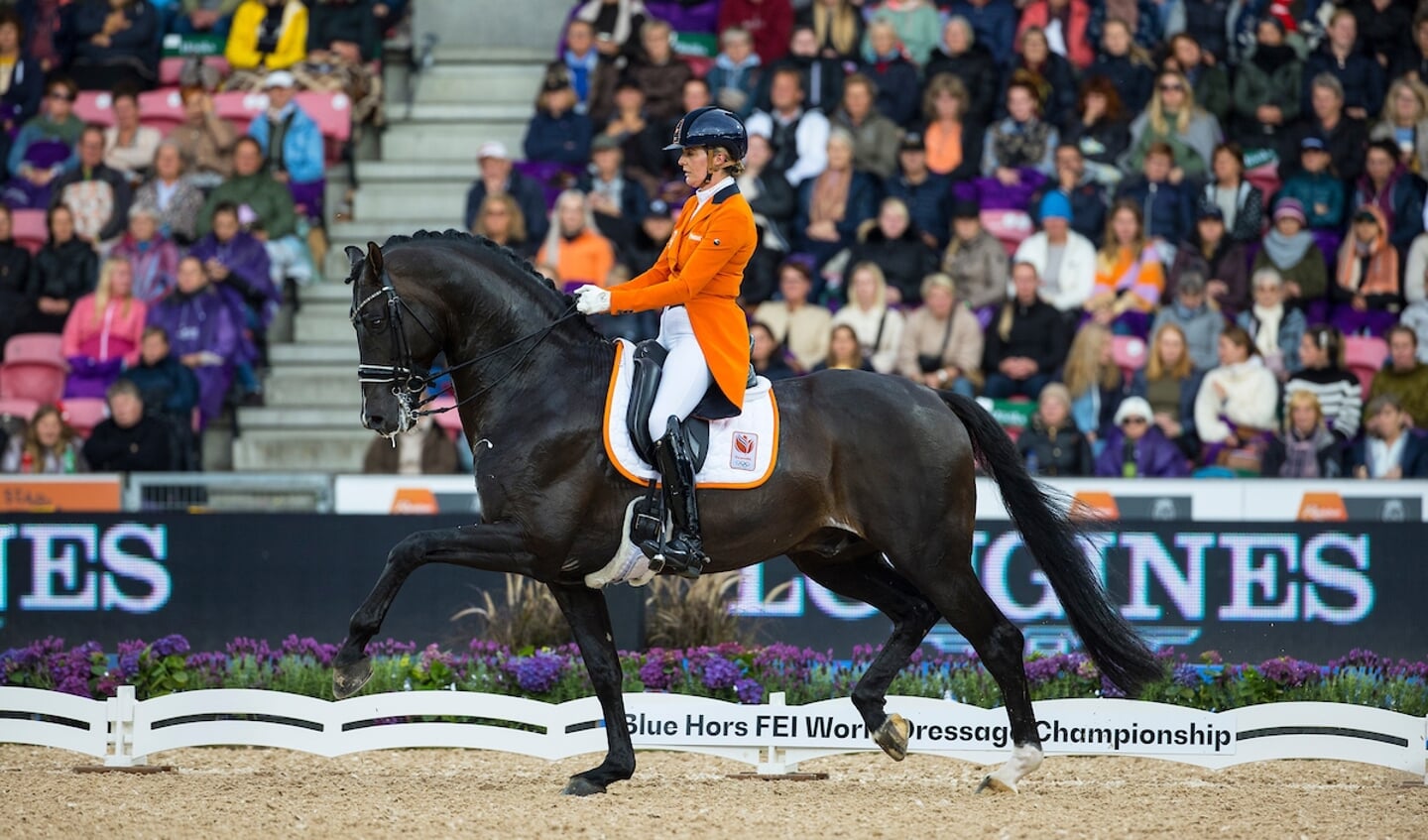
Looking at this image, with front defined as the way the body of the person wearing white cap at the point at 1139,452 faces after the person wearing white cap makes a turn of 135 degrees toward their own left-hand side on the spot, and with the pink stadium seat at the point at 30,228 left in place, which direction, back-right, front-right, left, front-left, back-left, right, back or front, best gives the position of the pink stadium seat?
back-left

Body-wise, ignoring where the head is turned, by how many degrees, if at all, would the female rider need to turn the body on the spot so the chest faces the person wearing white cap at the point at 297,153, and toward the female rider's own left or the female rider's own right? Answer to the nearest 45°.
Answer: approximately 90° to the female rider's own right

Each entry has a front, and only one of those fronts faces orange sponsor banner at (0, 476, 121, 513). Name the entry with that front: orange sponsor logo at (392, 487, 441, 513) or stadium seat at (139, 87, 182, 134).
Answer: the stadium seat

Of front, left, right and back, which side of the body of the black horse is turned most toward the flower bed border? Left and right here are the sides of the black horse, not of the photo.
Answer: right

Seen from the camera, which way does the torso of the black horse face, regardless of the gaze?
to the viewer's left

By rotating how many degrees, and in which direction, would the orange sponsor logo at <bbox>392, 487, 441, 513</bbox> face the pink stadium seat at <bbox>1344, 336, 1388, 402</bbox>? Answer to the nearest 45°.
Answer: approximately 90° to its left

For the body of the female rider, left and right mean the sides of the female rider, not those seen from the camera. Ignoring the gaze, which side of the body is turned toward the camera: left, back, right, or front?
left

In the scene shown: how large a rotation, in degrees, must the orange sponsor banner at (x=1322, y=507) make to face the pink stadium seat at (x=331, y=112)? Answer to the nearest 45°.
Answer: approximately 90° to its right

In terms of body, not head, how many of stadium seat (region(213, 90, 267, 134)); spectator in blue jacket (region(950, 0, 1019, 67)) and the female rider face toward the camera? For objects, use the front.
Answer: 2

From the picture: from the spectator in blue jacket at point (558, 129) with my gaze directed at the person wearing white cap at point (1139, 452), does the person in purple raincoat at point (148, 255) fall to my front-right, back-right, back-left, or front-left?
back-right

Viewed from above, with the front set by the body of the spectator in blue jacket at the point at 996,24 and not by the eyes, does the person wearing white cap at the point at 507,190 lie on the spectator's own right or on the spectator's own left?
on the spectator's own right
